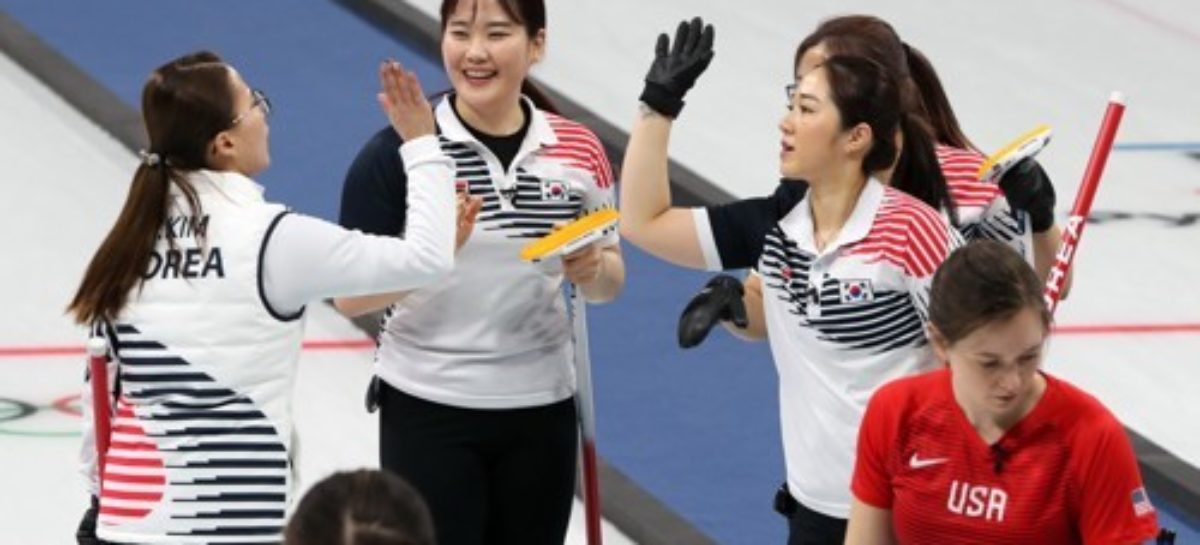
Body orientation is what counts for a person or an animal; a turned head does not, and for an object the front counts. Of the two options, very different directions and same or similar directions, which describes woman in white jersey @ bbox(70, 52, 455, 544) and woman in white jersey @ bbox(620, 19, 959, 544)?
very different directions

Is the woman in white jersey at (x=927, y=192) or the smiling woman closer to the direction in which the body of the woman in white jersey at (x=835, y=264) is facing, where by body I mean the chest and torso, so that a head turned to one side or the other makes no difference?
the smiling woman

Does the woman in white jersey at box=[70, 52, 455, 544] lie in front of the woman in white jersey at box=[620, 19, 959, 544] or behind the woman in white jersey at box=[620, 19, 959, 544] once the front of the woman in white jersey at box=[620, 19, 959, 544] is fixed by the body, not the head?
in front

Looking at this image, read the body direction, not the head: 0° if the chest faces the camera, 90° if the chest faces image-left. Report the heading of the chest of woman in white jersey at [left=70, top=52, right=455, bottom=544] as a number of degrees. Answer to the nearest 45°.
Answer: approximately 225°

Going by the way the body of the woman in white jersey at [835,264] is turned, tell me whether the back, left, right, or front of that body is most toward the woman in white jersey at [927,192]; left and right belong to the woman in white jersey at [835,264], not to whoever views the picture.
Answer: back

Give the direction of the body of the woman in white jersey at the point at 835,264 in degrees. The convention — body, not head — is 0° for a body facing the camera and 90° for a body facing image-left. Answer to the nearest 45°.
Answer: approximately 45°

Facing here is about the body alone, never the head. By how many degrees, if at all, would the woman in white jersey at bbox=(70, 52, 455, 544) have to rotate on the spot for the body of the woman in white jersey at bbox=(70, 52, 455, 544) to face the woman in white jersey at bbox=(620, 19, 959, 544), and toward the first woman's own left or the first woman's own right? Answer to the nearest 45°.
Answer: approximately 45° to the first woman's own right

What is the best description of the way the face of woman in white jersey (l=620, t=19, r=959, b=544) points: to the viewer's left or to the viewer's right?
to the viewer's left
